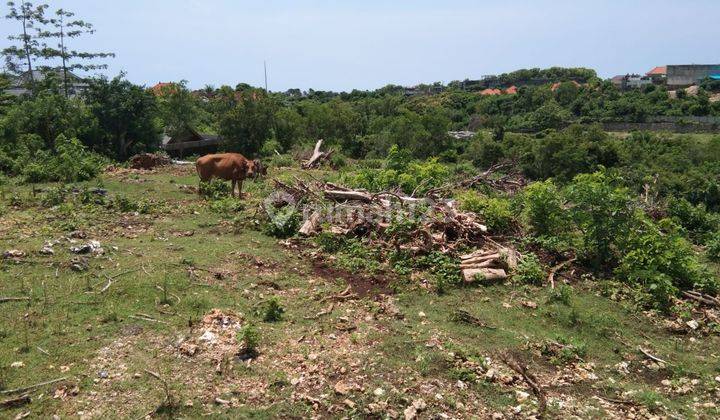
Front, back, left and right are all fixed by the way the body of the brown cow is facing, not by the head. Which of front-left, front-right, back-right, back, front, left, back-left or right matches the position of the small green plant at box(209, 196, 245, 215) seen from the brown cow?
right

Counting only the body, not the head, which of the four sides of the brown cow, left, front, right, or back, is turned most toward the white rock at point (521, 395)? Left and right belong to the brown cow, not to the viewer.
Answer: right

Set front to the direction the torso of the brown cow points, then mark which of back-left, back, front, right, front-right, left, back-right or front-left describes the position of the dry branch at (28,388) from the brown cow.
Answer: right

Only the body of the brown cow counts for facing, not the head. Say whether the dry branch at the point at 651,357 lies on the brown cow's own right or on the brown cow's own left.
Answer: on the brown cow's own right

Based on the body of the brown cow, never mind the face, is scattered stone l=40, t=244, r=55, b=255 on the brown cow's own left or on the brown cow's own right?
on the brown cow's own right

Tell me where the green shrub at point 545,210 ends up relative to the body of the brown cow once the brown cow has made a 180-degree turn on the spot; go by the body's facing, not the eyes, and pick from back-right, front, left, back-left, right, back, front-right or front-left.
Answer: back-left

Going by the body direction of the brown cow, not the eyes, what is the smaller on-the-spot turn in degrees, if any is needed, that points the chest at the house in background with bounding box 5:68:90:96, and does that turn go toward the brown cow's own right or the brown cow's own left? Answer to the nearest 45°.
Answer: approximately 135° to the brown cow's own left

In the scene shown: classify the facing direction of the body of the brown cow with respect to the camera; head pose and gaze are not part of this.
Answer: to the viewer's right

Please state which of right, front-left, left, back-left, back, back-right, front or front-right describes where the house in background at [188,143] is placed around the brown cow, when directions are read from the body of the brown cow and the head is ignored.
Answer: left

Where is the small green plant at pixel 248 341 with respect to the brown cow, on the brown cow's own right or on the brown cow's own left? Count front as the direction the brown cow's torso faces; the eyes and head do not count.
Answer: on the brown cow's own right

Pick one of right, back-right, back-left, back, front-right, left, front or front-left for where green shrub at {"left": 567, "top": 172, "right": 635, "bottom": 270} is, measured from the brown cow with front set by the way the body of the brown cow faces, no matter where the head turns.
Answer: front-right

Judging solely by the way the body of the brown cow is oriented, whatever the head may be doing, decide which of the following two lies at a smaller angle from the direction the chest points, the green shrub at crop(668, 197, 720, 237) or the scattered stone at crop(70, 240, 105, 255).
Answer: the green shrub

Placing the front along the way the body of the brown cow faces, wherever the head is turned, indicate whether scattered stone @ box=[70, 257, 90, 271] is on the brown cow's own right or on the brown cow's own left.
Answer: on the brown cow's own right

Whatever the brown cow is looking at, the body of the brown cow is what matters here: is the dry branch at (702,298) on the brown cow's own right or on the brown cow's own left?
on the brown cow's own right
